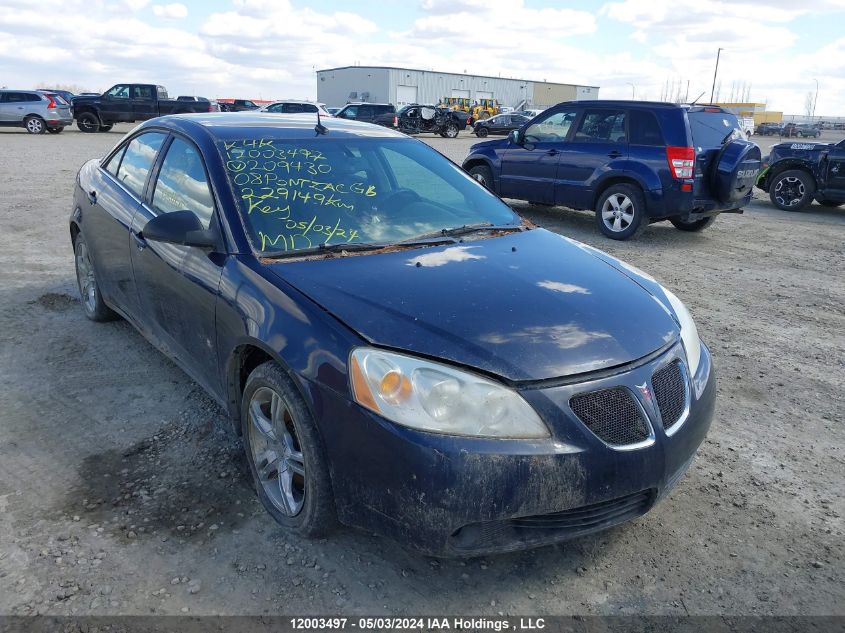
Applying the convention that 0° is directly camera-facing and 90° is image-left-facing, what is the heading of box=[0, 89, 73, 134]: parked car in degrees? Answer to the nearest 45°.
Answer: approximately 135°

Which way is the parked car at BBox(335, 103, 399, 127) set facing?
to the viewer's left

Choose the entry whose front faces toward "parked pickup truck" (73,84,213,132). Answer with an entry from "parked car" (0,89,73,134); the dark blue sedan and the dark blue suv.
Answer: the dark blue suv

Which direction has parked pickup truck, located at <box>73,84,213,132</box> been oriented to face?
to the viewer's left

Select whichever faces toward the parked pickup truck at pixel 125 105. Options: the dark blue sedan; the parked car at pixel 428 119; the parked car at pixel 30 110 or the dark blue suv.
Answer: the dark blue suv

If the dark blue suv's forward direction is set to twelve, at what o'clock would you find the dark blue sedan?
The dark blue sedan is roughly at 8 o'clock from the dark blue suv.

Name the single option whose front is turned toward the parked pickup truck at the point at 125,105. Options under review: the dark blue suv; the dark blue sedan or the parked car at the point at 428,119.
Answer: the dark blue suv

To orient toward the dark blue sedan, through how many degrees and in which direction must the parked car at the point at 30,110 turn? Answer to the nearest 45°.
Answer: approximately 135° to its left

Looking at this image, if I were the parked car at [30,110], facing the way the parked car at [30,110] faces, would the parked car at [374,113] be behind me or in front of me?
behind
